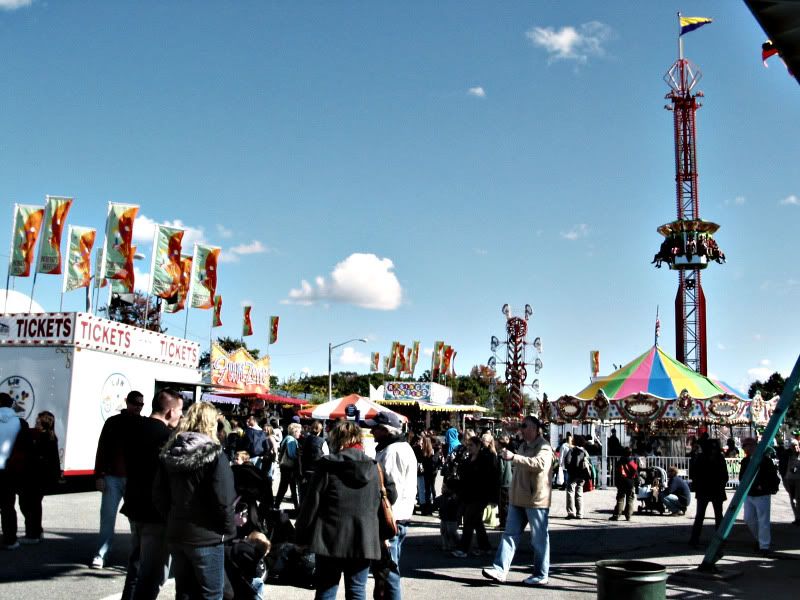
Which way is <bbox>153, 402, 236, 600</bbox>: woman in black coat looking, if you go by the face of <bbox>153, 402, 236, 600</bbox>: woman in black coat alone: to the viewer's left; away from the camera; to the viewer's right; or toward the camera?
away from the camera

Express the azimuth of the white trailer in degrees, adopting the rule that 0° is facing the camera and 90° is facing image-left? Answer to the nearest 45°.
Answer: approximately 315°

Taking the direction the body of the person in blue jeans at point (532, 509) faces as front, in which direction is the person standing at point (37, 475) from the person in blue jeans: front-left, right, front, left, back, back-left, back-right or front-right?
front

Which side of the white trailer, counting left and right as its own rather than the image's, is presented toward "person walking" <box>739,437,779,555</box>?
front

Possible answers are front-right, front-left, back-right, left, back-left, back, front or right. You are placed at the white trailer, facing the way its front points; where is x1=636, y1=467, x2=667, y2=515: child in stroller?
front-left

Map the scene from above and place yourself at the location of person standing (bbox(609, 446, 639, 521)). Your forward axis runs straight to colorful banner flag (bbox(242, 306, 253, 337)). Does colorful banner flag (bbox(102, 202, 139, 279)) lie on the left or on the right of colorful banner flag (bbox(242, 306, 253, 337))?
left

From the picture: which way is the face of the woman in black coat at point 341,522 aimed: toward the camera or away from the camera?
away from the camera

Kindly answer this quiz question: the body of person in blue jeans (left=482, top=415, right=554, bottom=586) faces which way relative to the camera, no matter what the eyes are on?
to the viewer's left

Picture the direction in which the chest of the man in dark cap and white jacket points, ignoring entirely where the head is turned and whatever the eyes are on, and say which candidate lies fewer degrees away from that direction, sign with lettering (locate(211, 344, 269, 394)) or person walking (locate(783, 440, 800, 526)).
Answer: the sign with lettering

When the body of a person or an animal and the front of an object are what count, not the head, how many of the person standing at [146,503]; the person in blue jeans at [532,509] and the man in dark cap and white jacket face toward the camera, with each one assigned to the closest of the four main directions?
0
